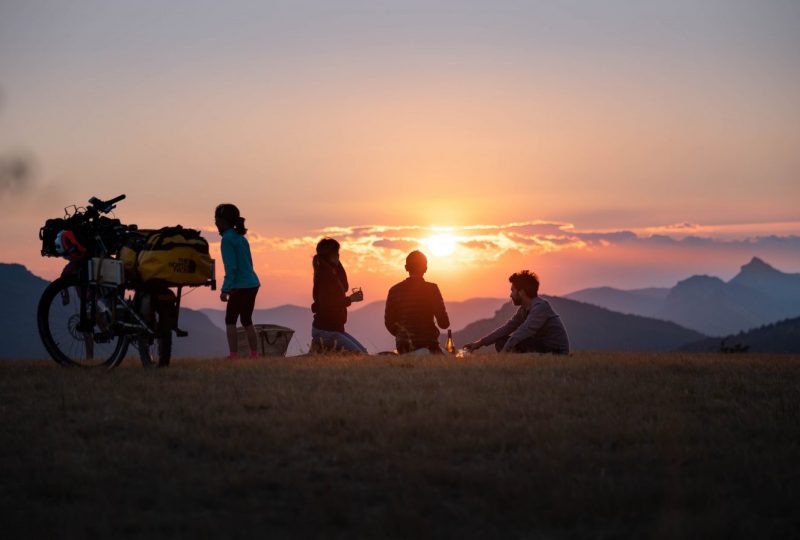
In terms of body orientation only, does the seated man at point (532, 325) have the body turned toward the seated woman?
yes

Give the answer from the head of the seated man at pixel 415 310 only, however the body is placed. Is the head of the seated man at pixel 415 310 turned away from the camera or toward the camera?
away from the camera

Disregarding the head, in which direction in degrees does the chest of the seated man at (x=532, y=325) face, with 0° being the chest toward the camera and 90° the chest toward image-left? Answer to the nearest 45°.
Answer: approximately 90°

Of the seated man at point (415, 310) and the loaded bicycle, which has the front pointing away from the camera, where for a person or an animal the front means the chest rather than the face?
the seated man

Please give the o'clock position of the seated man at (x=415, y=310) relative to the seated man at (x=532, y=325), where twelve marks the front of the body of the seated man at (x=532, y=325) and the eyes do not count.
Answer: the seated man at (x=415, y=310) is roughly at 12 o'clock from the seated man at (x=532, y=325).

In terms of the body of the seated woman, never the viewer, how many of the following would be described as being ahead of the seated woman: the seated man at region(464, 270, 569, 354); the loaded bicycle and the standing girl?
1

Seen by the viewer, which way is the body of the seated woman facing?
to the viewer's right

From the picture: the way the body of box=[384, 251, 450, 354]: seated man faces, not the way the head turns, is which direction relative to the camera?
away from the camera

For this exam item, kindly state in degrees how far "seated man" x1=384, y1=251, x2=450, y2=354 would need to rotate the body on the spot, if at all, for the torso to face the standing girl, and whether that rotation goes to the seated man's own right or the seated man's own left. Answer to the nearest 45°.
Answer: approximately 90° to the seated man's own left

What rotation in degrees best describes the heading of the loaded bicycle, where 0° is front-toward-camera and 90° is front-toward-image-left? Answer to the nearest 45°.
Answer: approximately 45°

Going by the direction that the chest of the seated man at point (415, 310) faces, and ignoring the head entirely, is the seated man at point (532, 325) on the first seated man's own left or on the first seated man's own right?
on the first seated man's own right

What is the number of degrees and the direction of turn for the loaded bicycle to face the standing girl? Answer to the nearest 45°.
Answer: approximately 180°

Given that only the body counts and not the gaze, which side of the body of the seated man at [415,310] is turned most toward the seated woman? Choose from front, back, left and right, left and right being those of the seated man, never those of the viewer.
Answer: left
